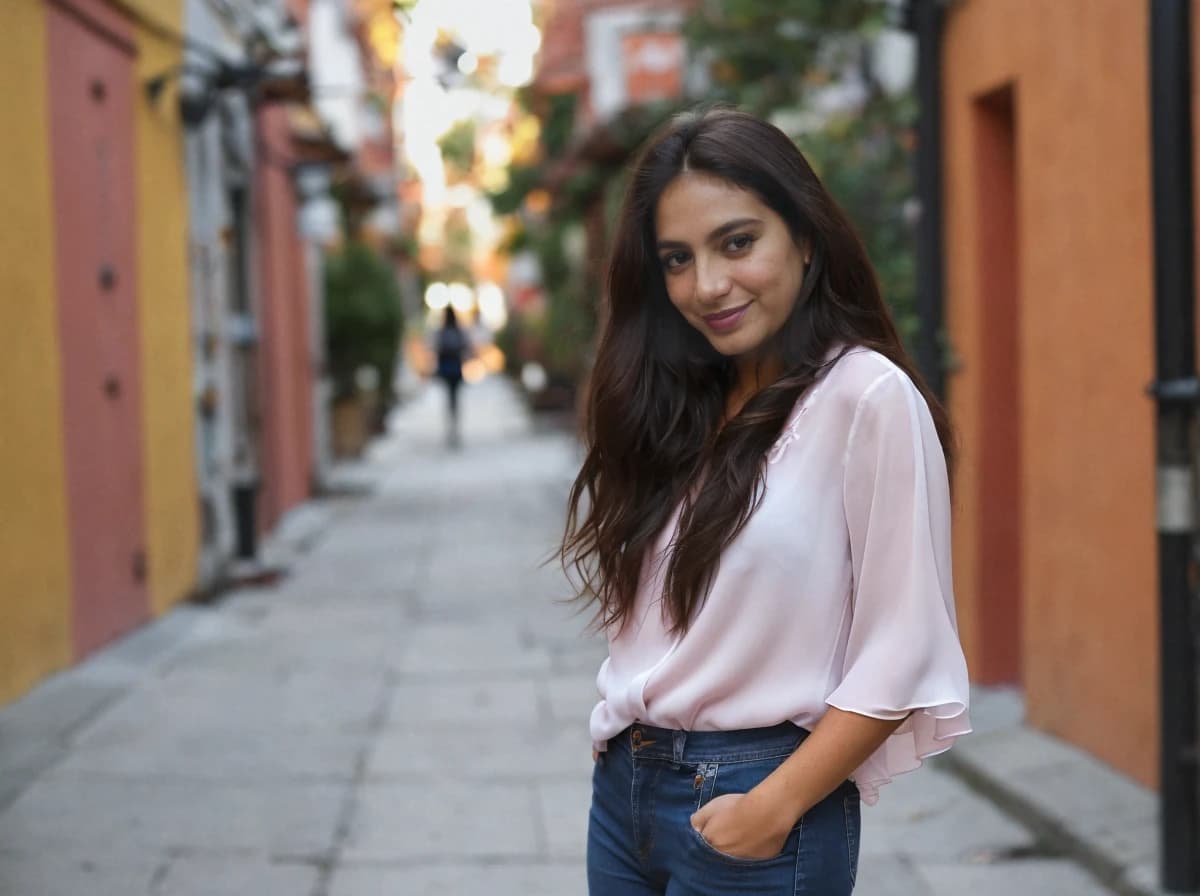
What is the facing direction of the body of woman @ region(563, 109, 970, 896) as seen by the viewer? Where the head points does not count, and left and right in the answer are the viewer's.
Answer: facing the viewer and to the left of the viewer

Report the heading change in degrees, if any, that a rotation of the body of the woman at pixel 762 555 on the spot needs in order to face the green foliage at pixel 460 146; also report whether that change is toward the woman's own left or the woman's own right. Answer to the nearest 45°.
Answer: approximately 135° to the woman's own right

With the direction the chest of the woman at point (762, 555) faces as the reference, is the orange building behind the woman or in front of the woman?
behind

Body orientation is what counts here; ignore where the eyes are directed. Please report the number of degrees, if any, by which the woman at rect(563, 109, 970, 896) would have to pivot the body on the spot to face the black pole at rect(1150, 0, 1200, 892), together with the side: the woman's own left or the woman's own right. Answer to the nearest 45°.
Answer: approximately 180°

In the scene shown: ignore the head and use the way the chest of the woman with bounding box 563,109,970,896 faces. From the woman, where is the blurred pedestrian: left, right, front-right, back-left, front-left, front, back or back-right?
back-right

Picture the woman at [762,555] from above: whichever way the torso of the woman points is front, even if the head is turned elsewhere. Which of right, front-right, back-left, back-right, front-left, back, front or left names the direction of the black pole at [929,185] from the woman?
back-right

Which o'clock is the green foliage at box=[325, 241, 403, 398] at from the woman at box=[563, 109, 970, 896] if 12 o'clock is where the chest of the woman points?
The green foliage is roughly at 4 o'clock from the woman.
